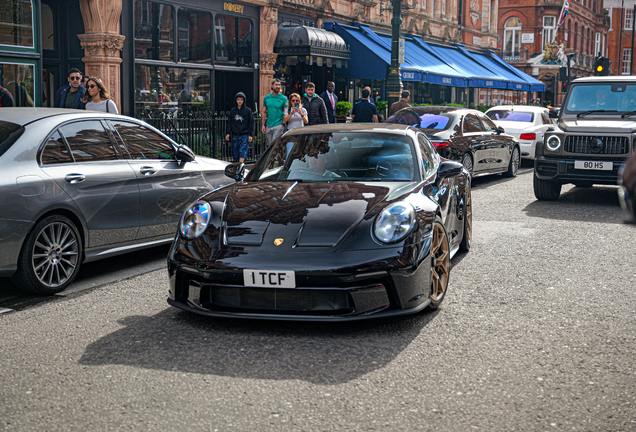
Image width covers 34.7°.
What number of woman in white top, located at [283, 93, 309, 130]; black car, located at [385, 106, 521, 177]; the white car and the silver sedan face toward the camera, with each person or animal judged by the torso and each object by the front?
1

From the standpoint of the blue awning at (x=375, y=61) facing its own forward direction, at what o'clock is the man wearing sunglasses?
The man wearing sunglasses is roughly at 2 o'clock from the blue awning.

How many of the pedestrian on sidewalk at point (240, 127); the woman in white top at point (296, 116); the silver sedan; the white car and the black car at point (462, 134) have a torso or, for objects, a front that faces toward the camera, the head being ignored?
2

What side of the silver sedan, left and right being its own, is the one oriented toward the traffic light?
front

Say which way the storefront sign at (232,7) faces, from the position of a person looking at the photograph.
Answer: facing the viewer and to the right of the viewer

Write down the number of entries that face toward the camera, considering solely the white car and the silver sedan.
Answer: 0

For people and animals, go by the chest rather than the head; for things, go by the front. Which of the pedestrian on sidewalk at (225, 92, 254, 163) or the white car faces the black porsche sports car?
the pedestrian on sidewalk

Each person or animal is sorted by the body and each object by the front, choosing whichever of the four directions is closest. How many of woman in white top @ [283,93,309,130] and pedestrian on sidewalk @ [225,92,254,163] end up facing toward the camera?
2

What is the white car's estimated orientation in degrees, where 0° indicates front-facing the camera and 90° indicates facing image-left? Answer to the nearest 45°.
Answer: approximately 225°

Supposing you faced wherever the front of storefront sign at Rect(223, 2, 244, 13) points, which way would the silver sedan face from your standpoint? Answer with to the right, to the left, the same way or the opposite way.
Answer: to the left

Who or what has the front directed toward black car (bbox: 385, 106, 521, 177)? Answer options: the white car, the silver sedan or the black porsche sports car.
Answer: the silver sedan

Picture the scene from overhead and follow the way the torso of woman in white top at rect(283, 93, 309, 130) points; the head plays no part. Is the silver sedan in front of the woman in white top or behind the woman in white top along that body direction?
in front

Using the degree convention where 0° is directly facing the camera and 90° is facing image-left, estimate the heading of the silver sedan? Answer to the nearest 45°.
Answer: approximately 225°

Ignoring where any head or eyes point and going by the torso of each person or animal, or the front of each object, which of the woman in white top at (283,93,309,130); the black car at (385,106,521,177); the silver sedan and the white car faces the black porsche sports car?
the woman in white top

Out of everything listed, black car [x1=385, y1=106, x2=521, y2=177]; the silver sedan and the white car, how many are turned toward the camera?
0

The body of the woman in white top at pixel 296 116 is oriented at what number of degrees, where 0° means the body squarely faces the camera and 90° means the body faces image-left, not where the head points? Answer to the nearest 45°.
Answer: approximately 0°
